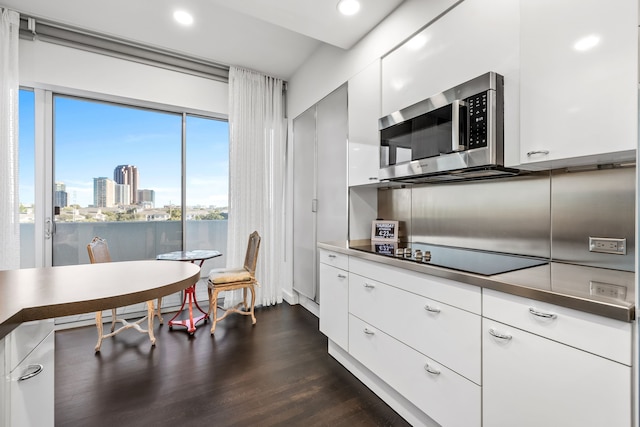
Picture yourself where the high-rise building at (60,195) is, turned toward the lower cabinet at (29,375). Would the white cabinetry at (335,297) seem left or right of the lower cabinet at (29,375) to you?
left

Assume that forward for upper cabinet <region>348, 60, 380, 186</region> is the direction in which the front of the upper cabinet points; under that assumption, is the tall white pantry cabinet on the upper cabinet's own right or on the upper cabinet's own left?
on the upper cabinet's own right

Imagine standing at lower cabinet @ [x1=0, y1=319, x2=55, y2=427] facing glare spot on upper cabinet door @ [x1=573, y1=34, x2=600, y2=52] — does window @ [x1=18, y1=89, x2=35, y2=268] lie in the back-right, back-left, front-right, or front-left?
back-left

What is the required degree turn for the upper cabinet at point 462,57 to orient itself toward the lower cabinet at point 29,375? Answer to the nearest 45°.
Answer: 0° — it already faces it

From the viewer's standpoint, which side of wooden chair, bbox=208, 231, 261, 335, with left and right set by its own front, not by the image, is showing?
left

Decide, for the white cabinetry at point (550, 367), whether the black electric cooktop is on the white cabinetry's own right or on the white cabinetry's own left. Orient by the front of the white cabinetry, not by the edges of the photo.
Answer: on the white cabinetry's own right

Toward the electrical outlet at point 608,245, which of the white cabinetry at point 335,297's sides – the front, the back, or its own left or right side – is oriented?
left
